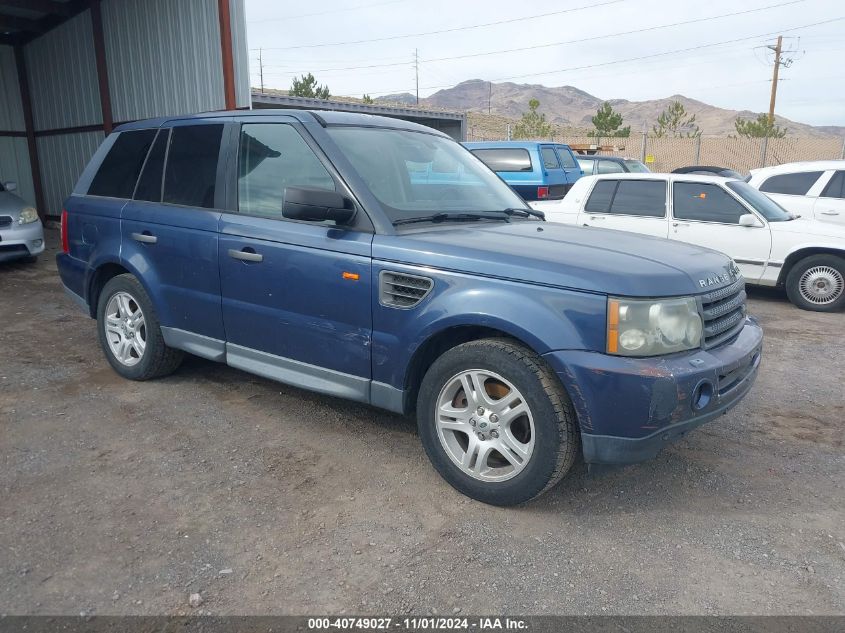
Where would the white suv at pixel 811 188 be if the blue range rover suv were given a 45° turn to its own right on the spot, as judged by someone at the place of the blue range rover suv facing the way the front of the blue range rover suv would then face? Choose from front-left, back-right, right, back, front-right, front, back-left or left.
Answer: back-left

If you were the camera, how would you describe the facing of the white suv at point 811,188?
facing to the right of the viewer

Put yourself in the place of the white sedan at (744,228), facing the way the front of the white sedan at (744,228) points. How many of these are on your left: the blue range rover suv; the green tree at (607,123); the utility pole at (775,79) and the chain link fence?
3

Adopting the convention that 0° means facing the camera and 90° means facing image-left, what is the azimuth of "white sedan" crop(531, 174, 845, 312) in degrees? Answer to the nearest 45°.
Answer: approximately 270°

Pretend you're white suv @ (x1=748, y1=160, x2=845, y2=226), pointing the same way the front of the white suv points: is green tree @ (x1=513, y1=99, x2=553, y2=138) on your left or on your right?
on your left

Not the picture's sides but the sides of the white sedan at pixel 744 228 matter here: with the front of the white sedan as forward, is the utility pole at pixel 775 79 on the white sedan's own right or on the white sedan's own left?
on the white sedan's own left

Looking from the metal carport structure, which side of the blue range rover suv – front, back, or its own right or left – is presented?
back

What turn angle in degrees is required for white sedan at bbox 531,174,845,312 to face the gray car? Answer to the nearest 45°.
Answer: approximately 180°

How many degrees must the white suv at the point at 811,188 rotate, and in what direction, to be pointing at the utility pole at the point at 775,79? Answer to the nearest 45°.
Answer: approximately 90° to its left

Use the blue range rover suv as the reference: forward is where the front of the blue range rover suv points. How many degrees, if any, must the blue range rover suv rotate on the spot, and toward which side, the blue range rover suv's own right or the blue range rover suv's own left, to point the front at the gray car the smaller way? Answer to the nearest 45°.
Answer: approximately 180°

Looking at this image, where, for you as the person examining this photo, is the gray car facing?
facing the viewer and to the right of the viewer

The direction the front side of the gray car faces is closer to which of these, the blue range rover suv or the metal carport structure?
the blue range rover suv

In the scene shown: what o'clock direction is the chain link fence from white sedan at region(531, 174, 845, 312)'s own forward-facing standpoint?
The chain link fence is roughly at 9 o'clock from the white sedan.

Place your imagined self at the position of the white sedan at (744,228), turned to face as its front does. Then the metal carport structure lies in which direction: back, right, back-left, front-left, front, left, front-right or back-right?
back

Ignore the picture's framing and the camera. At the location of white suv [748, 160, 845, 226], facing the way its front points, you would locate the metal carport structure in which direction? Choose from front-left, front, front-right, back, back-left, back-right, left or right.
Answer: back

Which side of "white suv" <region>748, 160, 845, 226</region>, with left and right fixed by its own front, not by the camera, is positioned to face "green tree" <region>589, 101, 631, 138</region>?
left

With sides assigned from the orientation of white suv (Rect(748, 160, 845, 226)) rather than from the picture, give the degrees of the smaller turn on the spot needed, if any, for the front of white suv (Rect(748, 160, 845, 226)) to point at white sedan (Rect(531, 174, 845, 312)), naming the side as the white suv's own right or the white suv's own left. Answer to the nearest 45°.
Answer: approximately 90° to the white suv's own right
